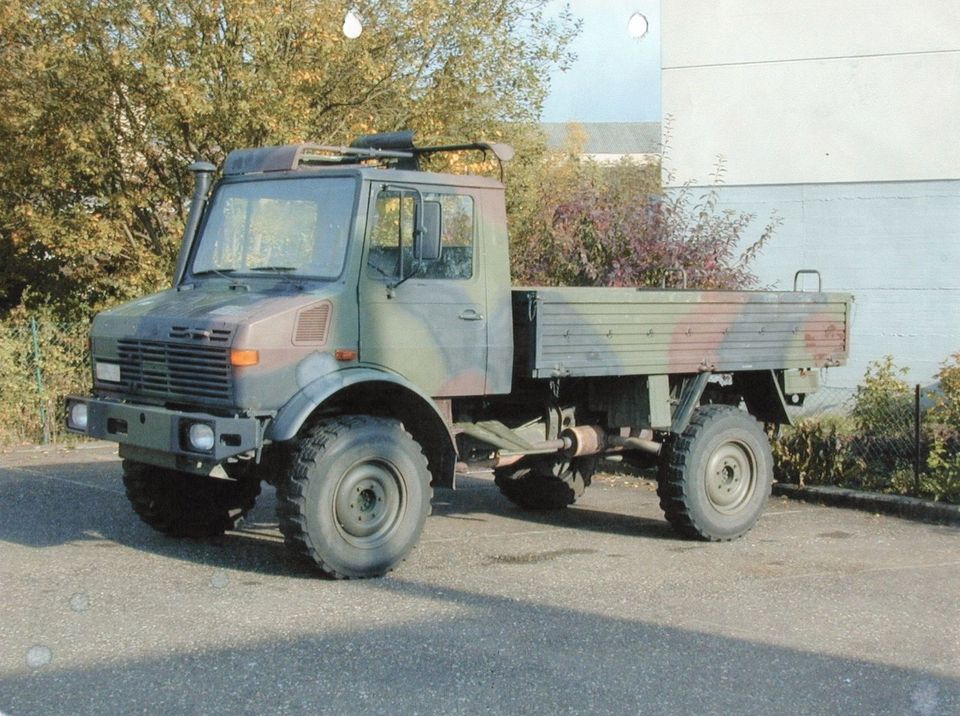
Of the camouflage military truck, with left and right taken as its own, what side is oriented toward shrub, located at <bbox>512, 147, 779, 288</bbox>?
back

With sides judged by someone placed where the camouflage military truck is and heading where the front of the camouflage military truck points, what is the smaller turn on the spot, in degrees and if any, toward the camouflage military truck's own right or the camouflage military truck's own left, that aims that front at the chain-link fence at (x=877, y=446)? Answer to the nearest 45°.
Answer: approximately 180°

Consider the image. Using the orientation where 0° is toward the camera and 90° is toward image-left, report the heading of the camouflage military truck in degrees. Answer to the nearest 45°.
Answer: approximately 45°

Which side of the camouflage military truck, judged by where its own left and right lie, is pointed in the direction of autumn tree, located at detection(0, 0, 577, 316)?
right

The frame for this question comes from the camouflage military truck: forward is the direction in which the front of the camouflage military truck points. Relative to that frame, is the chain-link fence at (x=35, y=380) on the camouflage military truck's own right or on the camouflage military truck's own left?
on the camouflage military truck's own right

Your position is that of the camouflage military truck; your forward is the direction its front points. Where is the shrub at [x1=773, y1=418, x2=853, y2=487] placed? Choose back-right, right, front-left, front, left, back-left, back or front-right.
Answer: back
